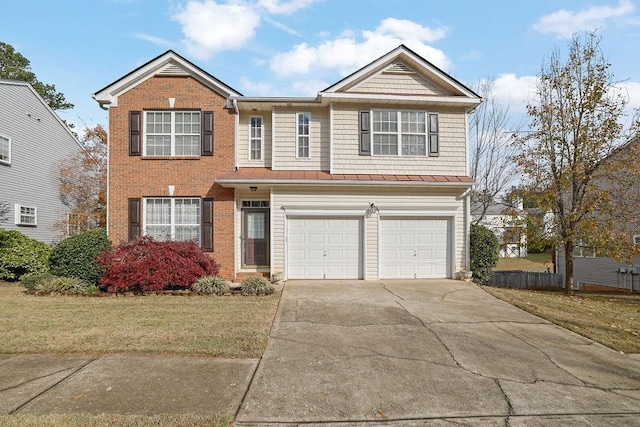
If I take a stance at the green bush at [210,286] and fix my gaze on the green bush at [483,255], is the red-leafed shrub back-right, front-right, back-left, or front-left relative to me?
back-left

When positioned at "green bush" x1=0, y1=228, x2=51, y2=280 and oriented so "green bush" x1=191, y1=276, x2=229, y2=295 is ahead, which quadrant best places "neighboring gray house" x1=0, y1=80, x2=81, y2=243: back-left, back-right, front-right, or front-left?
back-left

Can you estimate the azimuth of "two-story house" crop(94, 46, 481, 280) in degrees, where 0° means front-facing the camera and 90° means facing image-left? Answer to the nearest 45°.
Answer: approximately 0°

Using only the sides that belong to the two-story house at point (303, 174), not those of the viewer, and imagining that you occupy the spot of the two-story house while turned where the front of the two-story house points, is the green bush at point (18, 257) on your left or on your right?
on your right

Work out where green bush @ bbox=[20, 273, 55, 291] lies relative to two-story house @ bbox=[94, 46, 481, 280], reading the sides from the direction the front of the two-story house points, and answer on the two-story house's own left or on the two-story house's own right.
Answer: on the two-story house's own right

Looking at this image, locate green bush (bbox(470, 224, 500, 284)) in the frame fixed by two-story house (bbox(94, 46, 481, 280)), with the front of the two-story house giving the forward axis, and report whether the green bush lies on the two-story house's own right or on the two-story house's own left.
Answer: on the two-story house's own left
